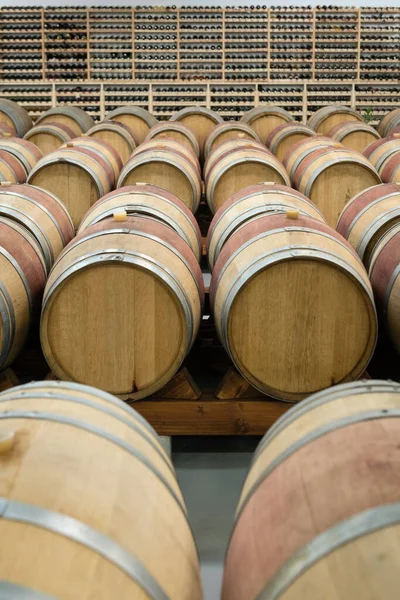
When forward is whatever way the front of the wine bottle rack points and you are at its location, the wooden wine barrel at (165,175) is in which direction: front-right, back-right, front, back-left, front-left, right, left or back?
front

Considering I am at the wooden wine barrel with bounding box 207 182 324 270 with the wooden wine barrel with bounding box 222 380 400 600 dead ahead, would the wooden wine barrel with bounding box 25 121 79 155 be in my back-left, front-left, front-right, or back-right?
back-right

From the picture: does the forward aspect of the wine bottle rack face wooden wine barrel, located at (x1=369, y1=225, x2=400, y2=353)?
yes

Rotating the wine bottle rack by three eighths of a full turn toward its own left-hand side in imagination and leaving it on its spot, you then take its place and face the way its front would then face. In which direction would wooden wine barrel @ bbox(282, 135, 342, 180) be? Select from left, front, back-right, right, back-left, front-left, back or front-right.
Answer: back-right

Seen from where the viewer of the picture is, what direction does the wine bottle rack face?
facing the viewer

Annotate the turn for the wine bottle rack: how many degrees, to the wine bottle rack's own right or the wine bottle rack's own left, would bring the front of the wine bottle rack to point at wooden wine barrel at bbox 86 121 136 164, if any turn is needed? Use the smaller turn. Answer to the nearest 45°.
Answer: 0° — it already faces it

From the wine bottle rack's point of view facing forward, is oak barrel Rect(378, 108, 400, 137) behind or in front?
in front

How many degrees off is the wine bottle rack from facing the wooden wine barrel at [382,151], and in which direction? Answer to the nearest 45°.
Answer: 0° — it already faces it

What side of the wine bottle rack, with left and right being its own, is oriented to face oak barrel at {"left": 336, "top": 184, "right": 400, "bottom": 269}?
front

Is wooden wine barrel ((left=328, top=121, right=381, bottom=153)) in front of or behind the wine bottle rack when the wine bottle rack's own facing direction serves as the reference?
in front

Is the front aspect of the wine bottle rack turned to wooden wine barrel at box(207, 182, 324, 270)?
yes

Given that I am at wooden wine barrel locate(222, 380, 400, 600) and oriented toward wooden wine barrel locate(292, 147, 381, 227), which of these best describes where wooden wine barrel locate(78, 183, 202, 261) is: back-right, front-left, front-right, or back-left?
front-left

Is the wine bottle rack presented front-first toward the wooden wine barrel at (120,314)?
yes

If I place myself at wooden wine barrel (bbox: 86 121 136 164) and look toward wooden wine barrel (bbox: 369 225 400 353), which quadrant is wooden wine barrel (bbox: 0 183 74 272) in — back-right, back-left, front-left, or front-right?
front-right

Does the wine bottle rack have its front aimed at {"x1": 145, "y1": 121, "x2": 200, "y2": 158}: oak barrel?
yes

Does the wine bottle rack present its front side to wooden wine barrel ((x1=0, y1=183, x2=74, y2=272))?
yes
